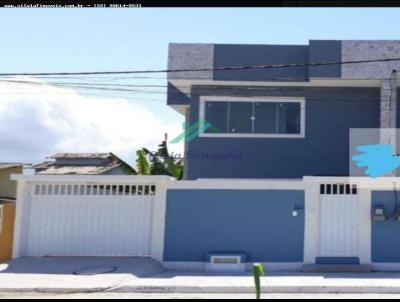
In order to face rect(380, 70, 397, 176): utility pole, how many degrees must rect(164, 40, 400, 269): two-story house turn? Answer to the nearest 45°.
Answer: approximately 90° to its left

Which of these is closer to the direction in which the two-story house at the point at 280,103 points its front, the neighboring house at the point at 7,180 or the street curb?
the street curb

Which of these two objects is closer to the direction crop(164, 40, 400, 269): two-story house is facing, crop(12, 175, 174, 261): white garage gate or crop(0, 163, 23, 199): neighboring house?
the white garage gate

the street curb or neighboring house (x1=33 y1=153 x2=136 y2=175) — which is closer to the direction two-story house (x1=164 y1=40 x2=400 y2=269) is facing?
the street curb

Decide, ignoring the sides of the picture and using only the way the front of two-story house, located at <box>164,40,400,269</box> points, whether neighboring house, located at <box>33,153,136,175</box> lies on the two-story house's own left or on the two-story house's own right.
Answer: on the two-story house's own right

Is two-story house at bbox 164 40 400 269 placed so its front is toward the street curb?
yes

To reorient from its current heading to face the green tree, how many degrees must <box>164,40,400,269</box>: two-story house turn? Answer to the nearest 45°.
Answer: approximately 135° to its right

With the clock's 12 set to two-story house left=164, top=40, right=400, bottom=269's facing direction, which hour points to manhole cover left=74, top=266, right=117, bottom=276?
The manhole cover is roughly at 1 o'clock from the two-story house.

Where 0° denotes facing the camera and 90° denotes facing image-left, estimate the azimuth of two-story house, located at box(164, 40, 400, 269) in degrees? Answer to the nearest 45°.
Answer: approximately 0°

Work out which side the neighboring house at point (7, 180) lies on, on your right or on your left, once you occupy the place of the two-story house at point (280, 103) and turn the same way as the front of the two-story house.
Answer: on your right

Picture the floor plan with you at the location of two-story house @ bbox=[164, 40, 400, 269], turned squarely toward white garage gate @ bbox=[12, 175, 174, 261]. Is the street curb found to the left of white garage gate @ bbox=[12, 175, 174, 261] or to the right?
left
